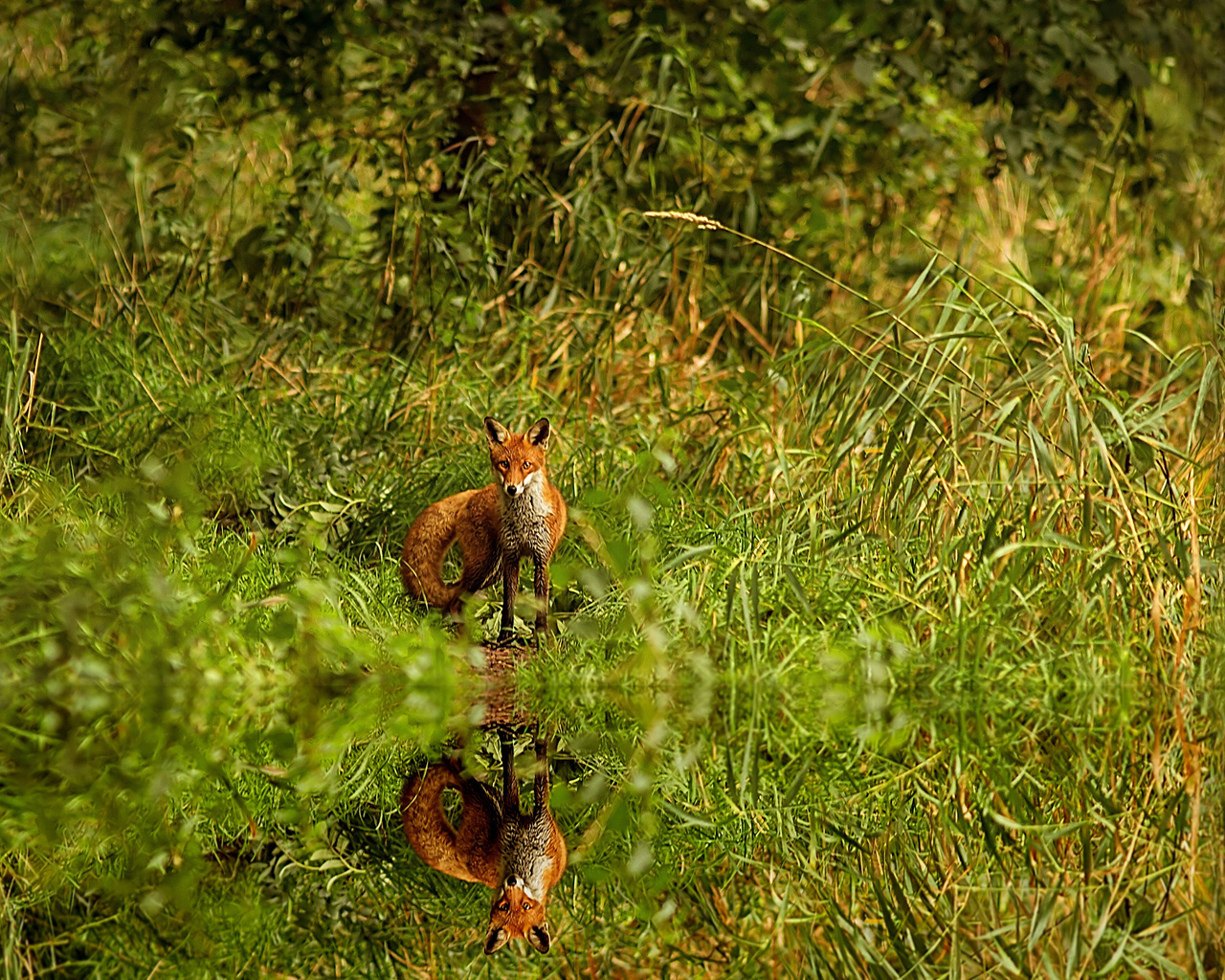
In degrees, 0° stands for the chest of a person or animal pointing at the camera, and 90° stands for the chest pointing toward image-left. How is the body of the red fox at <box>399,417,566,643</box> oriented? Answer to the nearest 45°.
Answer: approximately 315°
